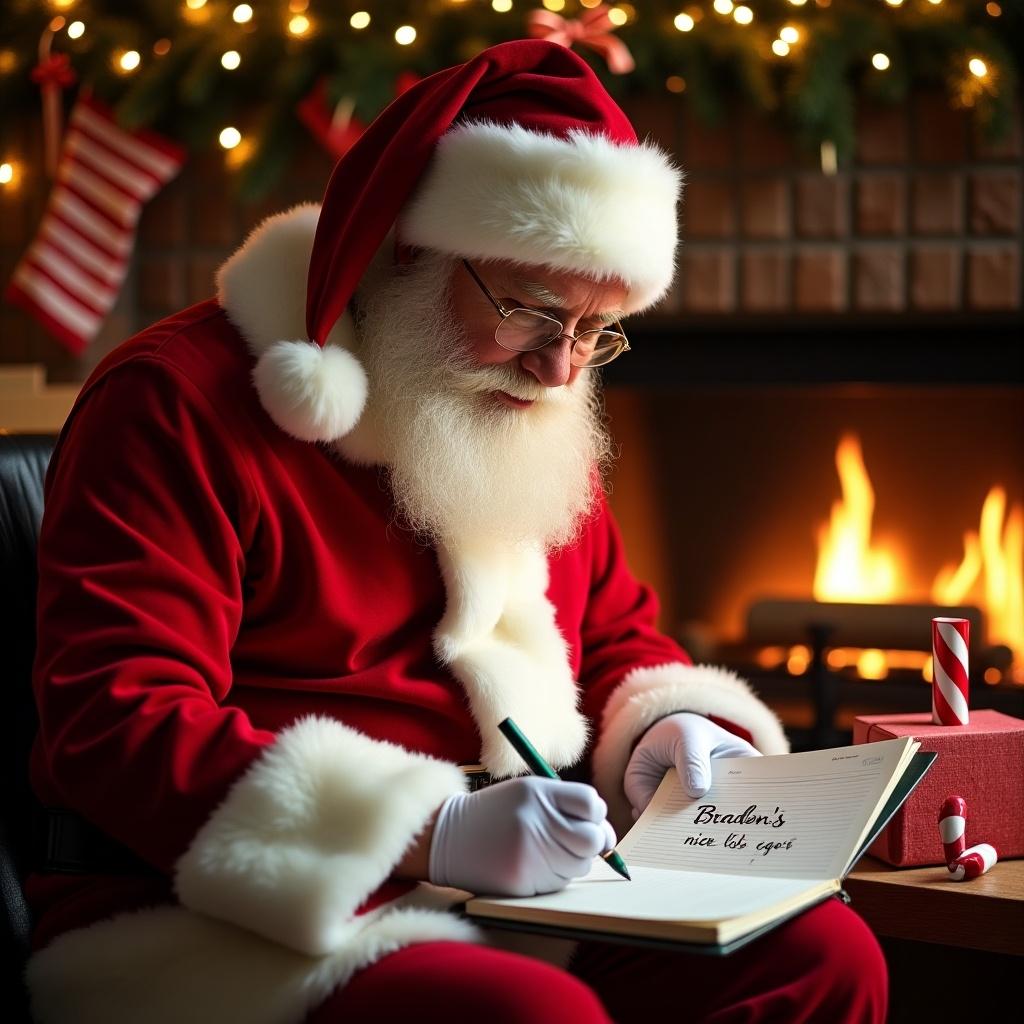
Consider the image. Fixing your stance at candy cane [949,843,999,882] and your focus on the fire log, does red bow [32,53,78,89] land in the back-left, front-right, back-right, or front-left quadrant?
front-left

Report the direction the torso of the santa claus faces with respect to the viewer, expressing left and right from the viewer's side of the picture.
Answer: facing the viewer and to the right of the viewer

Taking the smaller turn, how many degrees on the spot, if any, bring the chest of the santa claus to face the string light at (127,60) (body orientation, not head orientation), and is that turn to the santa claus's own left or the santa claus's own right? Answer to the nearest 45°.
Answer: approximately 135° to the santa claus's own left

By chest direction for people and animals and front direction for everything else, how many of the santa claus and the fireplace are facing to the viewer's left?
0

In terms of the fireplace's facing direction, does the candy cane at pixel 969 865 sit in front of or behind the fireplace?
in front

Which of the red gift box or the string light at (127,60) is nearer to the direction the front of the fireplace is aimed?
the red gift box

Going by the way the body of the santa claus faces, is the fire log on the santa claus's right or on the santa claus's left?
on the santa claus's left

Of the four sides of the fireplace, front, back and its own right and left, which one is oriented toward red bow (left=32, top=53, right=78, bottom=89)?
right

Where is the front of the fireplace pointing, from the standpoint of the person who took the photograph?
facing the viewer

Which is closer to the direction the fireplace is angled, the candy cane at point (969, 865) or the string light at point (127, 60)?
the candy cane

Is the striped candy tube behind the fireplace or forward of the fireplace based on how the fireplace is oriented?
forward
